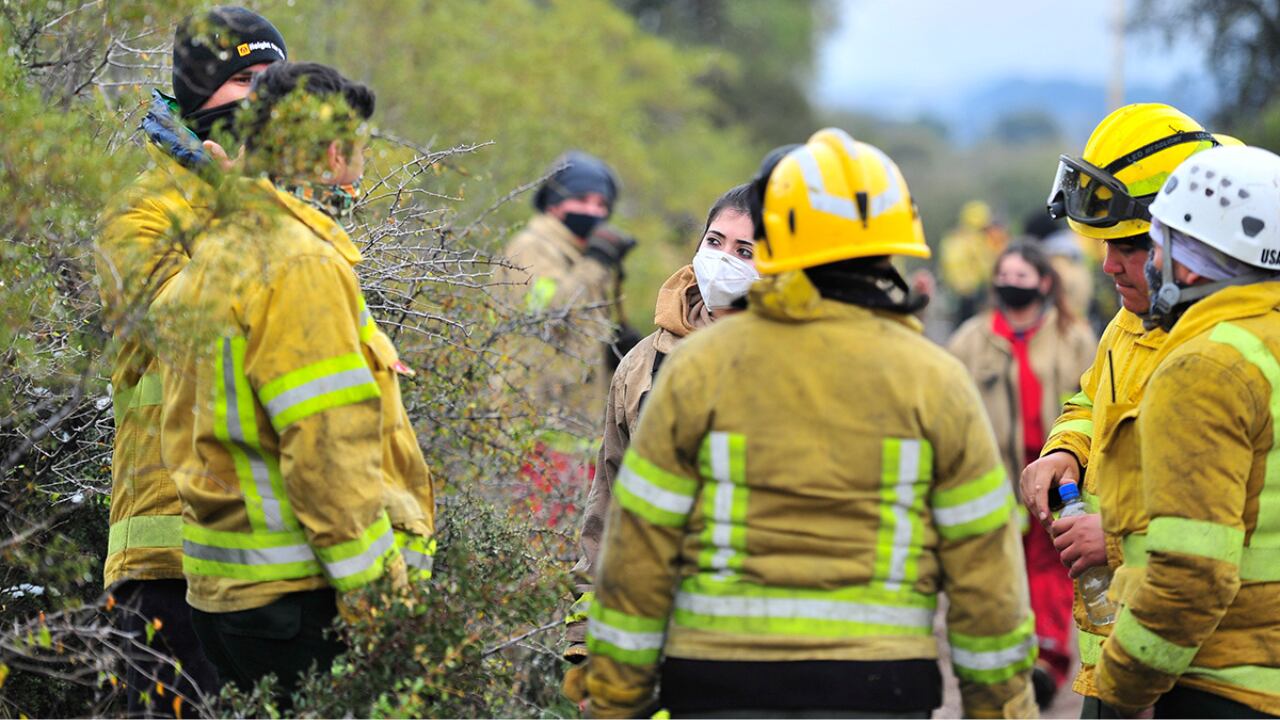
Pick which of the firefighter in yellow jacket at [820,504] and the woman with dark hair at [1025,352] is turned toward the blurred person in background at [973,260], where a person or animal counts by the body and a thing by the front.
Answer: the firefighter in yellow jacket

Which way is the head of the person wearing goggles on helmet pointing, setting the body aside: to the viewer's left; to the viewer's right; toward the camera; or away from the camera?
to the viewer's left

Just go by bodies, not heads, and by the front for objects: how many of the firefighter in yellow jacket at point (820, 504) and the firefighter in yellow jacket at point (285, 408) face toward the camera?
0

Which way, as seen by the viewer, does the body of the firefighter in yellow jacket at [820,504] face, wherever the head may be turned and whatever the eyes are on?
away from the camera

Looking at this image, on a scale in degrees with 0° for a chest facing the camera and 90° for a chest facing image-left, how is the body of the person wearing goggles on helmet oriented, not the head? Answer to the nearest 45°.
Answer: approximately 45°

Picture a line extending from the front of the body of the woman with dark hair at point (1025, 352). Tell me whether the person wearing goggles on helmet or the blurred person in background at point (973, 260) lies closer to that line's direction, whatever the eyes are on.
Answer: the person wearing goggles on helmet

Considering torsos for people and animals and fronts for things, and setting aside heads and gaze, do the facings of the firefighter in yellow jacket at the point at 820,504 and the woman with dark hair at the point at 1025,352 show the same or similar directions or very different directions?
very different directions

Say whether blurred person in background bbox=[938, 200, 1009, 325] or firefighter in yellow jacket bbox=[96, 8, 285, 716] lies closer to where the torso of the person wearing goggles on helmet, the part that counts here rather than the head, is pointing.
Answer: the firefighter in yellow jacket

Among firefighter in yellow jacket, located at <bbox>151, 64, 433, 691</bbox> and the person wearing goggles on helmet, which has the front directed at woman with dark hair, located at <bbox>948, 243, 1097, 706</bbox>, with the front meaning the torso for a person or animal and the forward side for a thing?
the firefighter in yellow jacket

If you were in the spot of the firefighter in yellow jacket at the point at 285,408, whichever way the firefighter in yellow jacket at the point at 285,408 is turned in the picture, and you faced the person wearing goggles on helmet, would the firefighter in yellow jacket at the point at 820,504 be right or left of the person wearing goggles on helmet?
right

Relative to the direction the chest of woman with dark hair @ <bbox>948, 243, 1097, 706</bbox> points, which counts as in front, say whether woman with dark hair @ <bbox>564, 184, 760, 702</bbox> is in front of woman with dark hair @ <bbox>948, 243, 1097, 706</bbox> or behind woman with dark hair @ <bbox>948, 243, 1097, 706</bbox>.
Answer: in front

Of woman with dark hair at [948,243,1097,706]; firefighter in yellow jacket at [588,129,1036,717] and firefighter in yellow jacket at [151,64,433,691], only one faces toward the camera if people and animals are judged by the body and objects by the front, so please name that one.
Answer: the woman with dark hair

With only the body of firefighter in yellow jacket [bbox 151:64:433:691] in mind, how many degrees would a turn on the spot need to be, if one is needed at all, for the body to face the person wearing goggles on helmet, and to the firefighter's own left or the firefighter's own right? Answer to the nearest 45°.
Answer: approximately 45° to the firefighter's own right
